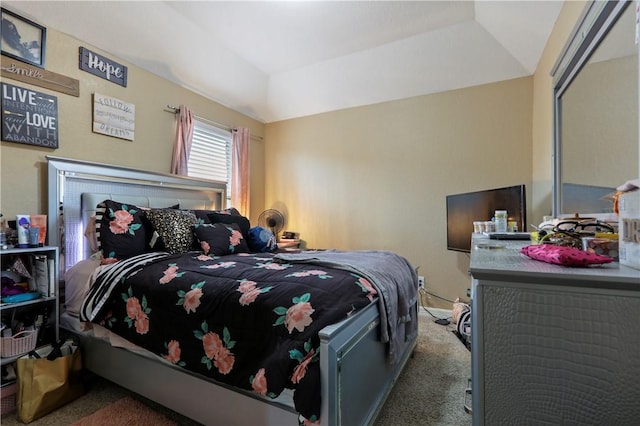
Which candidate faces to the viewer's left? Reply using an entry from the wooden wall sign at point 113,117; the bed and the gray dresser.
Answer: the gray dresser

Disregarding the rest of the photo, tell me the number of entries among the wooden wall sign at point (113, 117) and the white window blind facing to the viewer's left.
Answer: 0

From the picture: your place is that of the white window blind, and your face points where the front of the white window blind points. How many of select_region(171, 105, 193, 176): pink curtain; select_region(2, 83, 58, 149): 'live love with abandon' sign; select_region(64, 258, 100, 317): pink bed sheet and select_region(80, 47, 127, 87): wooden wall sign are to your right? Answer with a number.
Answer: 4

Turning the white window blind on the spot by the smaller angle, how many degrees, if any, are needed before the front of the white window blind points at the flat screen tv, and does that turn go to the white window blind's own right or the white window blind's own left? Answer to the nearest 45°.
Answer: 0° — it already faces it

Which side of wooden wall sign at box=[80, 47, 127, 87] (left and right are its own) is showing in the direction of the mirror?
front

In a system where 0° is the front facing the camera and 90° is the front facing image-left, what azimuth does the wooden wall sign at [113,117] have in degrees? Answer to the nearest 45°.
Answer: approximately 315°

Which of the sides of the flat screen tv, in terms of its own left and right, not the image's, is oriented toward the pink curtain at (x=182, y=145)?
front

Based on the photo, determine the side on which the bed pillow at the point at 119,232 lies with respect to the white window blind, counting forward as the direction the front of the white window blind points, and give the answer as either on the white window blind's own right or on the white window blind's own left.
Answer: on the white window blind's own right

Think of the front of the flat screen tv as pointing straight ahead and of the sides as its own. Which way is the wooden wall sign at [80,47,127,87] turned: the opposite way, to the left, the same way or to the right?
the opposite way

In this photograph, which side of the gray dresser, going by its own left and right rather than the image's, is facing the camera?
left

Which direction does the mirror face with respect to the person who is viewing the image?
facing to the left of the viewer

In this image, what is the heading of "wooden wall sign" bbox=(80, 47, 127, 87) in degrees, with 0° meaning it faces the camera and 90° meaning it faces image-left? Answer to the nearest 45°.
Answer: approximately 315°

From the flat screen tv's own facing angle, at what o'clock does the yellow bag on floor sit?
The yellow bag on floor is roughly at 12 o'clock from the flat screen tv.
